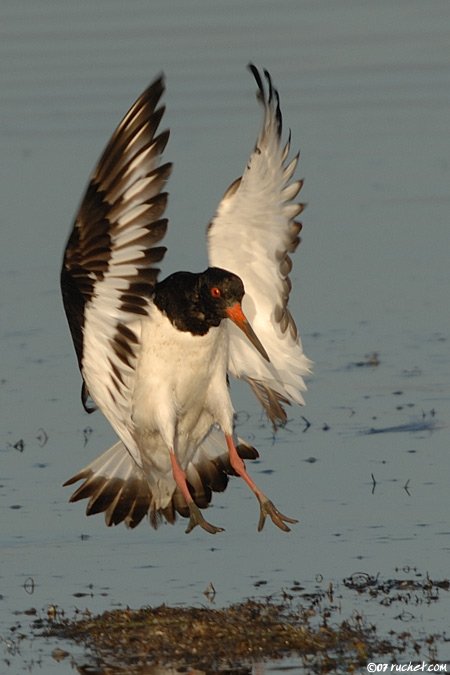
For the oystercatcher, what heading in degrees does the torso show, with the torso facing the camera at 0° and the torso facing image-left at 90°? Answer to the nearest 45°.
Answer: approximately 315°
